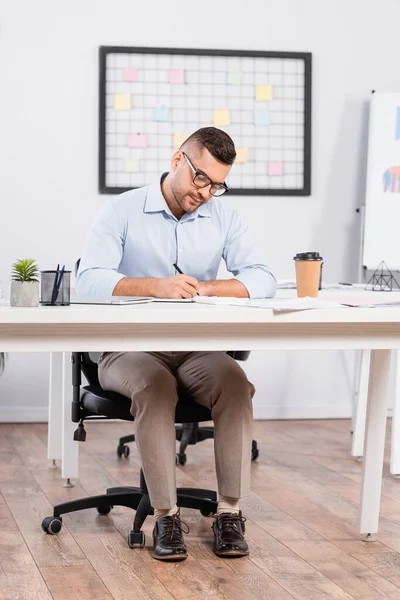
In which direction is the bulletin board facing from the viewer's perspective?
toward the camera

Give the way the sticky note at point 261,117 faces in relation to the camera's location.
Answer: facing the viewer

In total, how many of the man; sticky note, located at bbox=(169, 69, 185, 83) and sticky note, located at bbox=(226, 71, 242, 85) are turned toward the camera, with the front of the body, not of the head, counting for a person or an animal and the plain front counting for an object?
3

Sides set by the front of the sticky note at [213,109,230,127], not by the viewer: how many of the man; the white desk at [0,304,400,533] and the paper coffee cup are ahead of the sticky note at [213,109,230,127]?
3

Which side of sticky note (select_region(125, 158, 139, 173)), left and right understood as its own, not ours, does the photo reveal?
front

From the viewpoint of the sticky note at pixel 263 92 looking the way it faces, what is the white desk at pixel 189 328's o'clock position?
The white desk is roughly at 12 o'clock from the sticky note.

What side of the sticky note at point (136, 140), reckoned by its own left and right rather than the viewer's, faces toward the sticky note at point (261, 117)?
left

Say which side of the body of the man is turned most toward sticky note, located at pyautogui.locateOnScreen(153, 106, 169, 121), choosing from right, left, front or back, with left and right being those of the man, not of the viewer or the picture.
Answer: back

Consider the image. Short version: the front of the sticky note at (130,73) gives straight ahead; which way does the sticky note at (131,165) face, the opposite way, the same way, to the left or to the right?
the same way

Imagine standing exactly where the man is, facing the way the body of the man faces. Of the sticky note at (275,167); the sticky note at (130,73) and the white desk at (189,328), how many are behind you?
2

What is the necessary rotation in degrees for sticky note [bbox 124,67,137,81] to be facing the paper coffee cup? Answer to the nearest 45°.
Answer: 0° — it already faces it

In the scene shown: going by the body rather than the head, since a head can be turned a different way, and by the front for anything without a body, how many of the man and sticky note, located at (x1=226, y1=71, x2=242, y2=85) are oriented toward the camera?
2

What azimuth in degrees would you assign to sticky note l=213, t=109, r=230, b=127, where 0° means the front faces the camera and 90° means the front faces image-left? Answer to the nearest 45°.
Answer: approximately 0°

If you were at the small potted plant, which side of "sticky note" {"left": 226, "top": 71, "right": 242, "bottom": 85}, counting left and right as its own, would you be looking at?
front

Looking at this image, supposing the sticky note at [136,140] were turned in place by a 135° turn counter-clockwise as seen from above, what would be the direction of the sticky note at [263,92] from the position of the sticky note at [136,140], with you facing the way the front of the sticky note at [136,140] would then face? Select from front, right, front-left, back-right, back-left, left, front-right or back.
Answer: front-right
